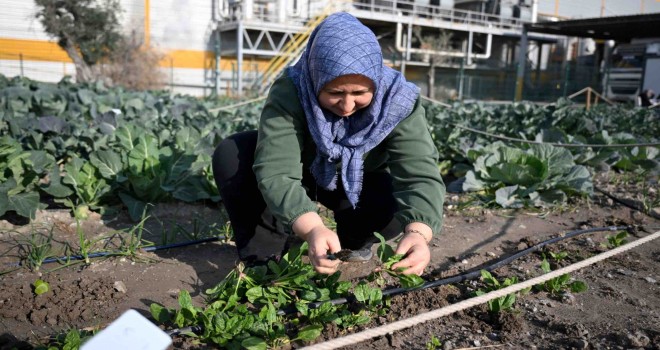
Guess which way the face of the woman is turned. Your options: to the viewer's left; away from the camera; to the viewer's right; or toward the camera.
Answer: toward the camera

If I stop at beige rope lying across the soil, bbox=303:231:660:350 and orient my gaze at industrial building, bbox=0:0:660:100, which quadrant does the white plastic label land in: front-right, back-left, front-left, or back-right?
back-left

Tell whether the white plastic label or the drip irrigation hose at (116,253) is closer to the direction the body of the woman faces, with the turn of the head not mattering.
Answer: the white plastic label

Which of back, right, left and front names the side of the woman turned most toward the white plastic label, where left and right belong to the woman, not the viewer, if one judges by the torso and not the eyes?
front

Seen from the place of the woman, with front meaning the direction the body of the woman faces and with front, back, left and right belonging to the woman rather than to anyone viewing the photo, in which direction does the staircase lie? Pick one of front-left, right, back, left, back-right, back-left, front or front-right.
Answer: back

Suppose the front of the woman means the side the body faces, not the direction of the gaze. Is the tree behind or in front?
behind

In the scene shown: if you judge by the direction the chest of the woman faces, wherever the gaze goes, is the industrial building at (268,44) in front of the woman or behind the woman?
behind

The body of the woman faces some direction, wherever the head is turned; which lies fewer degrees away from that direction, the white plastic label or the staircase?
the white plastic label

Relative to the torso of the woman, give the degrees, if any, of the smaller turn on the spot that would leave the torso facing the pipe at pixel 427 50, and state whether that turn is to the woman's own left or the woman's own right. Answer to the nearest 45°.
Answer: approximately 180°

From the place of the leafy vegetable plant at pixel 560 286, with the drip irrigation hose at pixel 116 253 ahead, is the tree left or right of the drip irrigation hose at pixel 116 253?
right

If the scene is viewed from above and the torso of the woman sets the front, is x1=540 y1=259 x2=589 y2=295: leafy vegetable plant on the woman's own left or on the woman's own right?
on the woman's own left

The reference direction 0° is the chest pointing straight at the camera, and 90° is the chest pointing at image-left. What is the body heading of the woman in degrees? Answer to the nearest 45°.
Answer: approximately 0°
